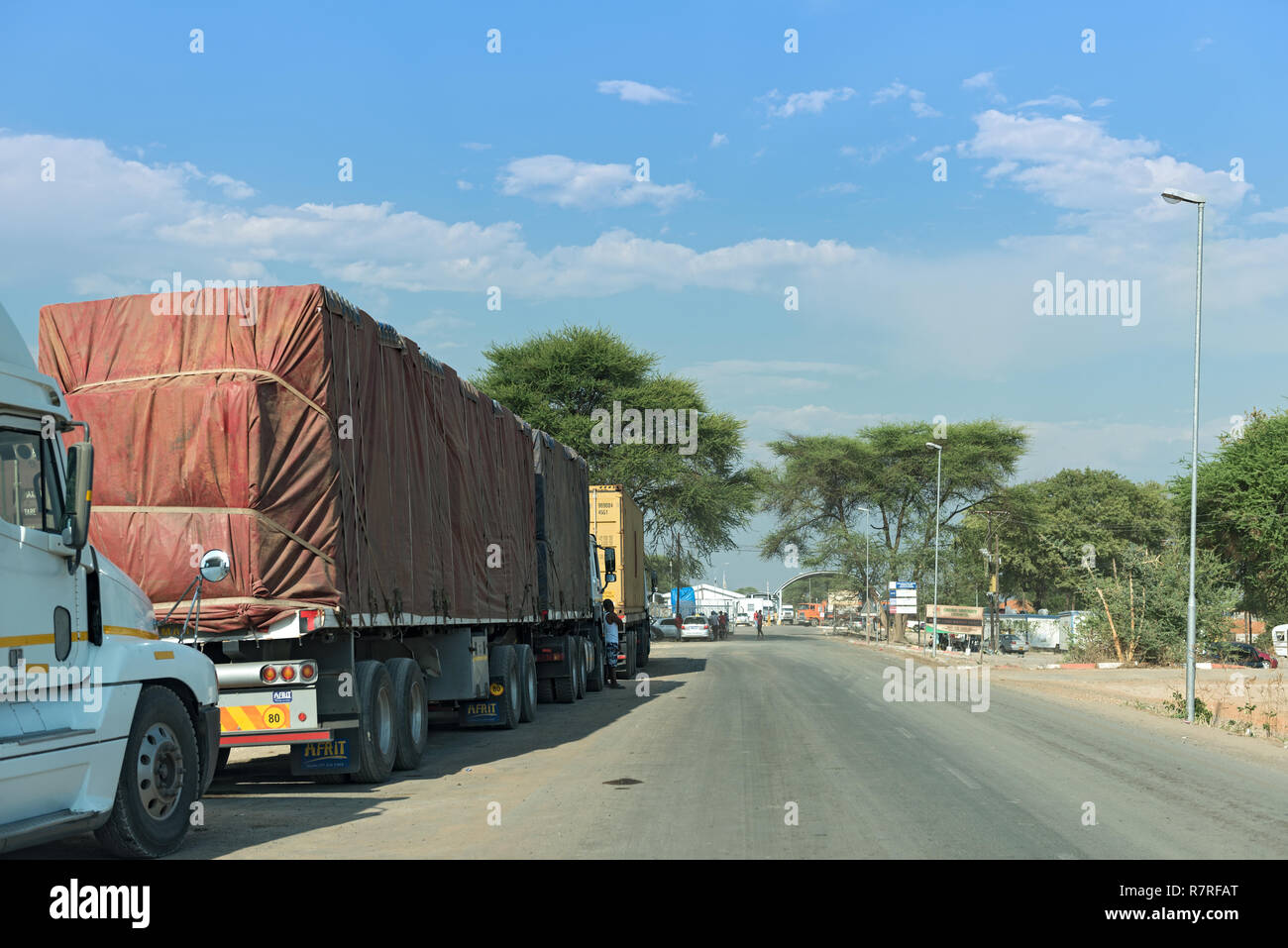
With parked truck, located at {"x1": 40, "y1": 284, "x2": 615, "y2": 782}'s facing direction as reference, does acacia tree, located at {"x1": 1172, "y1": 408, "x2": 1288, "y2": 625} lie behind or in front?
in front

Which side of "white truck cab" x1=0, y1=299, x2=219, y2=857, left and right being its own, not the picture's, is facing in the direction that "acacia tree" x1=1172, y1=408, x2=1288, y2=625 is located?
front

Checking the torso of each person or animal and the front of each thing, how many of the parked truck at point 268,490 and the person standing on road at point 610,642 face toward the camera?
0

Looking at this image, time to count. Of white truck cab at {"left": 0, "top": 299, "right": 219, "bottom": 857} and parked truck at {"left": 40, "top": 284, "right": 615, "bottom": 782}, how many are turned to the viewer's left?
0

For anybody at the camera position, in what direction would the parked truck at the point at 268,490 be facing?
facing away from the viewer and to the right of the viewer

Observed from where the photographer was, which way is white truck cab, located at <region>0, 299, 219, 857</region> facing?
facing away from the viewer and to the right of the viewer

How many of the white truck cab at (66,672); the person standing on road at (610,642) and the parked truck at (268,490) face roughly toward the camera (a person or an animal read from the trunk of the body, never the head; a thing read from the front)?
0

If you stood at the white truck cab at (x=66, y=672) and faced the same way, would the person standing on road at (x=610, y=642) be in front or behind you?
in front
